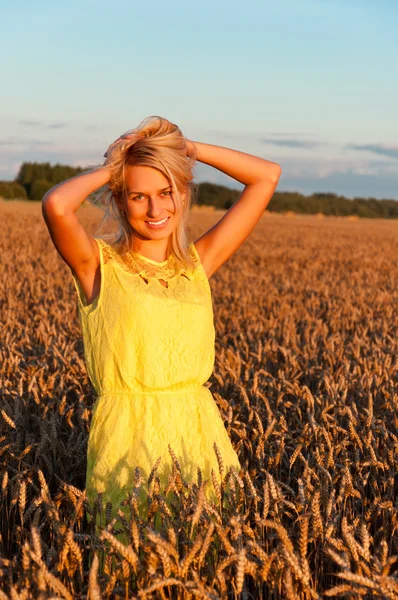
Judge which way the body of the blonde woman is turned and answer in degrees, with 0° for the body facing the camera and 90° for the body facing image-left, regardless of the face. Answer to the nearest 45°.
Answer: approximately 315°
